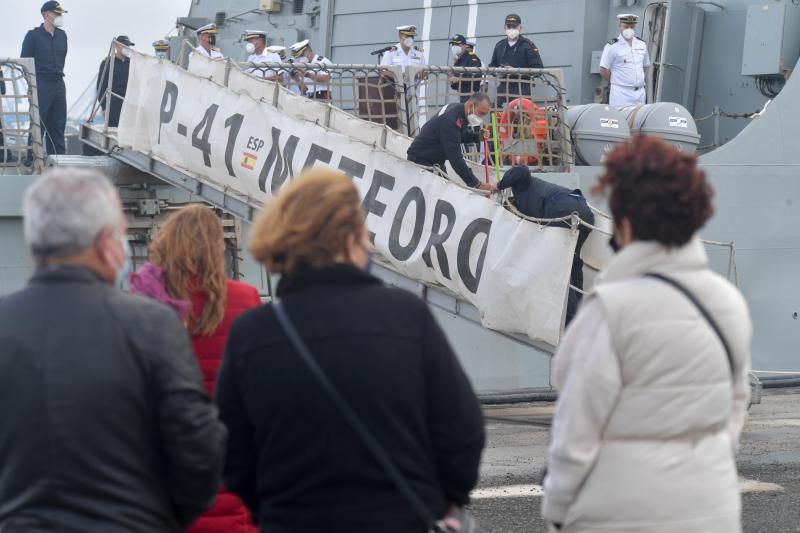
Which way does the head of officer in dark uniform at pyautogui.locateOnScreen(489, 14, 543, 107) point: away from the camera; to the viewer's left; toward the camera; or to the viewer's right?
toward the camera

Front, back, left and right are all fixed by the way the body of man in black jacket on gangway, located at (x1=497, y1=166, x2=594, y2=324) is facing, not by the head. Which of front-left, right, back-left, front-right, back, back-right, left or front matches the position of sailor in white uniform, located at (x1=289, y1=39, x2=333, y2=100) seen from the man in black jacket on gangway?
front-right

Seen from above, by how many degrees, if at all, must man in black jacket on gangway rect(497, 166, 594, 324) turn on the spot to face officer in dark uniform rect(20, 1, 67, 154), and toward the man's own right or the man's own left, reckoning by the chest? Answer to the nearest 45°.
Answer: approximately 45° to the man's own right

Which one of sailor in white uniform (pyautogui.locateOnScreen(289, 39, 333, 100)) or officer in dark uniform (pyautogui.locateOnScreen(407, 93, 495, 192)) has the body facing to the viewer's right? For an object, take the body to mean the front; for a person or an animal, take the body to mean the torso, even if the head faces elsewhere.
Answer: the officer in dark uniform

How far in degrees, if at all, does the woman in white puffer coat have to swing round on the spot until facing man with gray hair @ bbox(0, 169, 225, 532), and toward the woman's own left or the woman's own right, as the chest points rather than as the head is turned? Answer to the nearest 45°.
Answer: approximately 45° to the woman's own left

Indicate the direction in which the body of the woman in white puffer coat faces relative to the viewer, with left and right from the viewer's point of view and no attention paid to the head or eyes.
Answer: facing away from the viewer and to the left of the viewer

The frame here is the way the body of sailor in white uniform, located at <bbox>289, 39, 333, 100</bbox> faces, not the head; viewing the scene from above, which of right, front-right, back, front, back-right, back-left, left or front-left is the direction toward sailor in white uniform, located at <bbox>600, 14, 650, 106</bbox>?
back-left

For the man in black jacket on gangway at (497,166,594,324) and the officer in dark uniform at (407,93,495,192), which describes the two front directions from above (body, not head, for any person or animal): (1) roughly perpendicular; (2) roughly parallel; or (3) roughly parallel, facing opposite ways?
roughly parallel, facing opposite ways

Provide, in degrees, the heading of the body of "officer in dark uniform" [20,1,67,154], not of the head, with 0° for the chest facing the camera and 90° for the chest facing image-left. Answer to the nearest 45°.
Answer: approximately 315°

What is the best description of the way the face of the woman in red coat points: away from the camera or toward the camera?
away from the camera

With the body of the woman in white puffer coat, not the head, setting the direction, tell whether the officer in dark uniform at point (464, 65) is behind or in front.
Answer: in front

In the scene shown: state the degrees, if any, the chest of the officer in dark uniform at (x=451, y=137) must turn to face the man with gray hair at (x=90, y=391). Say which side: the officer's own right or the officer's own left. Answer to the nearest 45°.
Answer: approximately 90° to the officer's own right

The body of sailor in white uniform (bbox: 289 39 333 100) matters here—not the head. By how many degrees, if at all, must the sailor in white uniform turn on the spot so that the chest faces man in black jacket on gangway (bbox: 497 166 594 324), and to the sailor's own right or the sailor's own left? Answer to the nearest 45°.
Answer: approximately 90° to the sailor's own left

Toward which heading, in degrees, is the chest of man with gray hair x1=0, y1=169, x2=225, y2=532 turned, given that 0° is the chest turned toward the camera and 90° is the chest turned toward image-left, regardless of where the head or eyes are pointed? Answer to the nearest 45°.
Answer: approximately 225°

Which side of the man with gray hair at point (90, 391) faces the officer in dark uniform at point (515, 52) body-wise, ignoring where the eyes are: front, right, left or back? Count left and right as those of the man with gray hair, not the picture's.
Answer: front

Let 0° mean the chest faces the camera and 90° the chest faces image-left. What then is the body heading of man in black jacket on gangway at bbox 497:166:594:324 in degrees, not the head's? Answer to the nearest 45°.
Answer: approximately 90°

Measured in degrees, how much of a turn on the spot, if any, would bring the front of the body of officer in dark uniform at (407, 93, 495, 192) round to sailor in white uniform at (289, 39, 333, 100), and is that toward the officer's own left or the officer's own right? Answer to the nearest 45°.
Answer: approximately 135° to the officer's own left

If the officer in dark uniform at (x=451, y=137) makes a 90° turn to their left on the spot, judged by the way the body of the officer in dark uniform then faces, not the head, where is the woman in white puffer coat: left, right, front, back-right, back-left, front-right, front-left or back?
back

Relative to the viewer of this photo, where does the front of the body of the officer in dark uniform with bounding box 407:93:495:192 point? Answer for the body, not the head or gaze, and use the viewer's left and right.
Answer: facing to the right of the viewer
